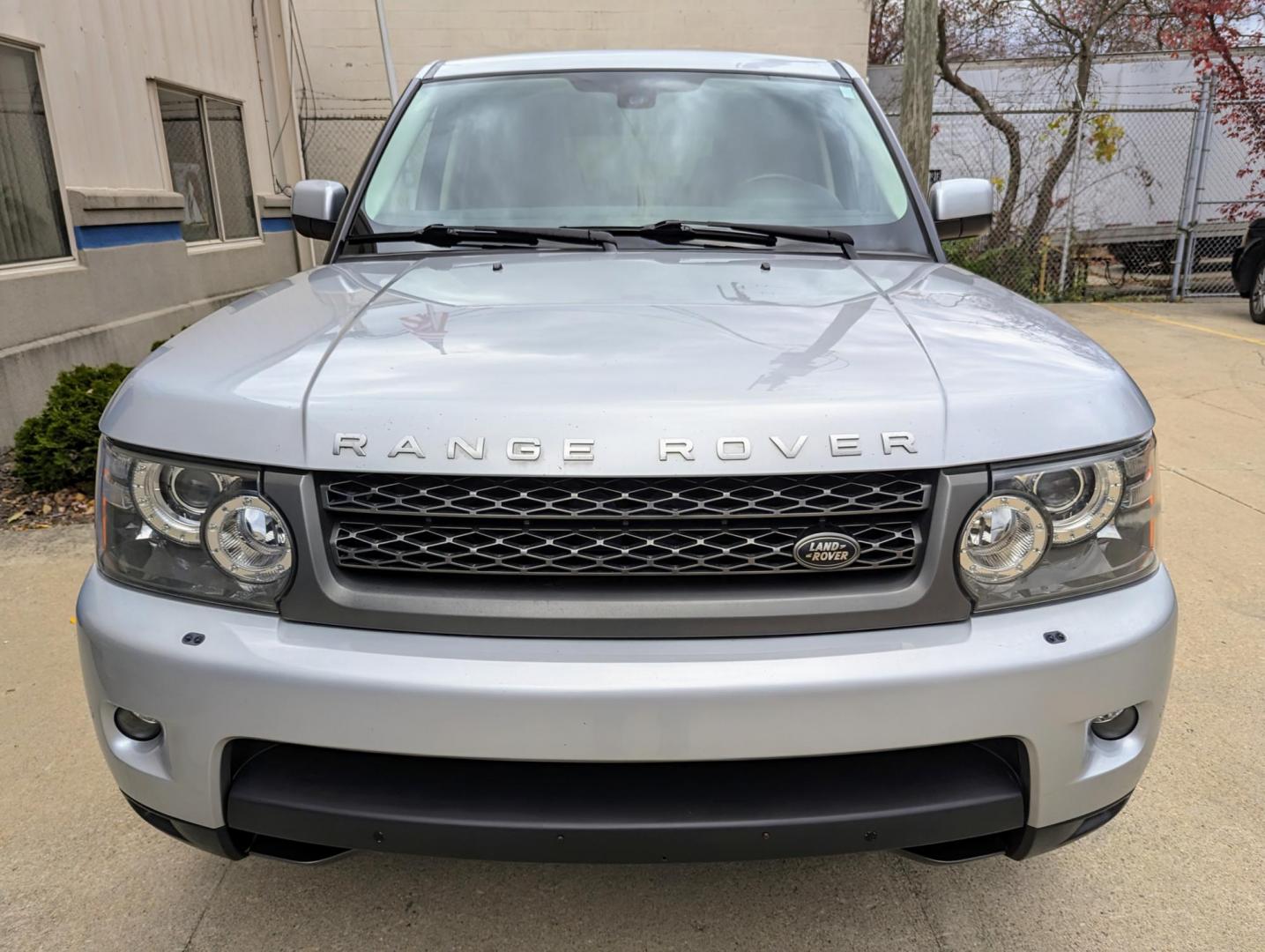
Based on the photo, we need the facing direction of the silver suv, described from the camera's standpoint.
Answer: facing the viewer

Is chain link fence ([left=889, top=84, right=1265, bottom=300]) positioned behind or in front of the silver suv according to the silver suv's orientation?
behind

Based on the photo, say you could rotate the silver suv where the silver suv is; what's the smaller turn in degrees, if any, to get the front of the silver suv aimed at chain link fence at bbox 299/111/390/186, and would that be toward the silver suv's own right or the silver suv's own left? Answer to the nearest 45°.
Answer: approximately 180°

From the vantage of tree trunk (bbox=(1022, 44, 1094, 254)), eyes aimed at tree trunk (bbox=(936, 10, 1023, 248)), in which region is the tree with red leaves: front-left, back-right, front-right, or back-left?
back-right

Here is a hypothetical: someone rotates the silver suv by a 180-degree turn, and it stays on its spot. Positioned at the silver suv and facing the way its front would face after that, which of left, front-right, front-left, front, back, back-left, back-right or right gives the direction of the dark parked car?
front-right

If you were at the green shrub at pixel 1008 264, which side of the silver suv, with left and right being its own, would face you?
back

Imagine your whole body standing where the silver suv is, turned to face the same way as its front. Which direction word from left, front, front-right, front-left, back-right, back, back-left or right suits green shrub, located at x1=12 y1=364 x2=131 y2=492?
back-right

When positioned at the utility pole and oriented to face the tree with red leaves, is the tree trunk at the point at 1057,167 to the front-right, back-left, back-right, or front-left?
front-left

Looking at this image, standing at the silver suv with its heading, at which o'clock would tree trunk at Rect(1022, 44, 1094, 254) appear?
The tree trunk is roughly at 7 o'clock from the silver suv.

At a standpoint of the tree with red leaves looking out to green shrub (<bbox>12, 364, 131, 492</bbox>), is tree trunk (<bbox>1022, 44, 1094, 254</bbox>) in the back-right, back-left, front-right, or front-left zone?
front-right

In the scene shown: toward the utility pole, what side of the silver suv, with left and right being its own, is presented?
back
